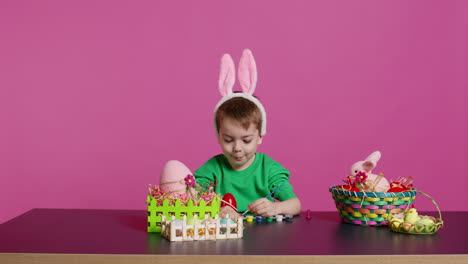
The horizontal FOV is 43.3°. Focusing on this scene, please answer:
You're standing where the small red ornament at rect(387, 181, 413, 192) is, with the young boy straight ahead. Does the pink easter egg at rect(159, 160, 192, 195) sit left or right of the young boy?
left

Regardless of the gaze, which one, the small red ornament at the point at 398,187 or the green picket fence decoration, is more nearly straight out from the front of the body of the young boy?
the green picket fence decoration

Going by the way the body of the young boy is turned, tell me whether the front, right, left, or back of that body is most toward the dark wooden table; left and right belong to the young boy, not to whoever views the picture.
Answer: front

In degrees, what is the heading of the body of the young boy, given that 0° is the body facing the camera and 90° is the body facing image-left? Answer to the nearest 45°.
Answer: approximately 0°

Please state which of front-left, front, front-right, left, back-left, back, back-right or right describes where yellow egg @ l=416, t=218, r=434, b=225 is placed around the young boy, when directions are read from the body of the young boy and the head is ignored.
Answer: front-left

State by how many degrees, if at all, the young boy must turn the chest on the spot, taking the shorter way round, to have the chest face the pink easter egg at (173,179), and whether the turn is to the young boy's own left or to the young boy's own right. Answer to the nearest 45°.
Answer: approximately 45° to the young boy's own right

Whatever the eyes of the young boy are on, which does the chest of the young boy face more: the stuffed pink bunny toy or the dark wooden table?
the dark wooden table

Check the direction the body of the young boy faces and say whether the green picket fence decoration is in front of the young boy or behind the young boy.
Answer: in front
